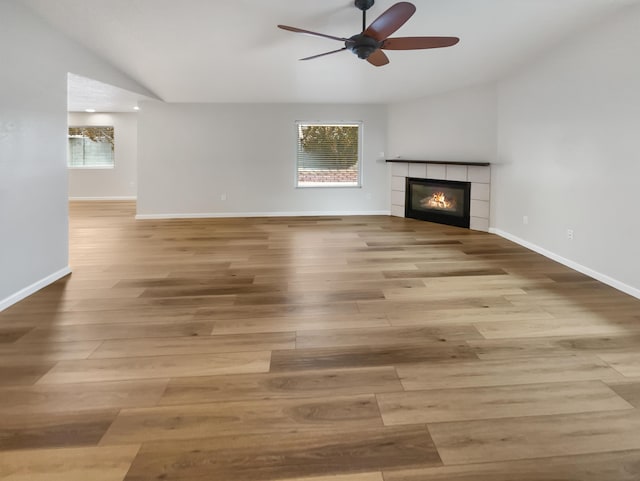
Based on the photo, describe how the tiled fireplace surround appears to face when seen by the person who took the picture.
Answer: facing the viewer and to the left of the viewer

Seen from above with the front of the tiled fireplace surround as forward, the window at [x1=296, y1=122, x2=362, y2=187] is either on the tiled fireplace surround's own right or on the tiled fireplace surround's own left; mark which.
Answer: on the tiled fireplace surround's own right

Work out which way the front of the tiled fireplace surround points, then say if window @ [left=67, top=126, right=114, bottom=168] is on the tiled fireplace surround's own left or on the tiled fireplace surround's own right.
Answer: on the tiled fireplace surround's own right

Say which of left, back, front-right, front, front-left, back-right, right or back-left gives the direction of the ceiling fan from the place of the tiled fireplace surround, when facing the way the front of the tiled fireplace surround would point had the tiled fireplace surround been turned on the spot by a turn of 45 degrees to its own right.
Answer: left
